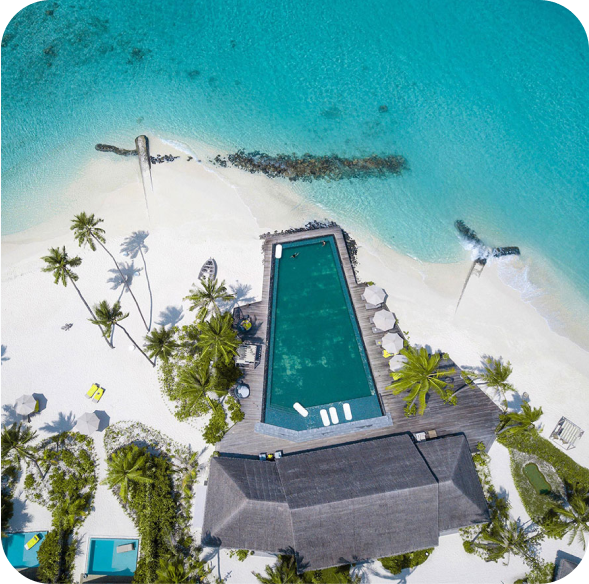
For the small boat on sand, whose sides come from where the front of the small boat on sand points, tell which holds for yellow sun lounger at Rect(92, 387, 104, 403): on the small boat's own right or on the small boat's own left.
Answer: on the small boat's own left

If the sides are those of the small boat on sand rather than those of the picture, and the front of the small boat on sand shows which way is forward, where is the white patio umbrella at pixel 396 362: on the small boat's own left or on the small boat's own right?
on the small boat's own right

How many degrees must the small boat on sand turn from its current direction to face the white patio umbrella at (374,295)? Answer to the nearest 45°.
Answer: approximately 90° to its right

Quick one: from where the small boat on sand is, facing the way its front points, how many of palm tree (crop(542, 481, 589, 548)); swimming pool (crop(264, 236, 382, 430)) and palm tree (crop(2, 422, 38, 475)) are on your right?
2

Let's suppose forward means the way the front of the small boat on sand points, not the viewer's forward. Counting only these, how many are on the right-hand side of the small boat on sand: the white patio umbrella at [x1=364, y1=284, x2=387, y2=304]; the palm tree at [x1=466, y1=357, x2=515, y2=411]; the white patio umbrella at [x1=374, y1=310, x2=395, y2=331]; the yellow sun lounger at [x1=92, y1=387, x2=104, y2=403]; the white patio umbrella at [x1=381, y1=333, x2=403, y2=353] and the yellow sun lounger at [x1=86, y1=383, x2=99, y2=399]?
4

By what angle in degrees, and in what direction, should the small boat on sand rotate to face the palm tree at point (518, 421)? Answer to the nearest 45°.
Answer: approximately 90° to its right

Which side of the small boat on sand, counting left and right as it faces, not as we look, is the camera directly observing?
back
